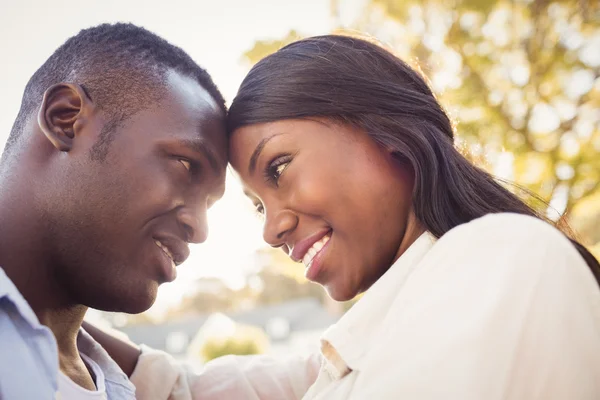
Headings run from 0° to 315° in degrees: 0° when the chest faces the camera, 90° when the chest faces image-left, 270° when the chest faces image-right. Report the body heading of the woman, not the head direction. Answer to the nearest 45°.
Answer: approximately 90°

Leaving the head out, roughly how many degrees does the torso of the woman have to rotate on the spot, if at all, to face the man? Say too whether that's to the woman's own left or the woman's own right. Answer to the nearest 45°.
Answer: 0° — they already face them

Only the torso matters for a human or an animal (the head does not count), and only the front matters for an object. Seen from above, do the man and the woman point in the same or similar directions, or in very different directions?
very different directions

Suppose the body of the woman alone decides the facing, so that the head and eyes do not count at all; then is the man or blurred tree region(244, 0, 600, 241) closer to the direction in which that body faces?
the man

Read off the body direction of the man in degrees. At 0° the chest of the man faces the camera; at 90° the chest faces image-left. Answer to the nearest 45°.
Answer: approximately 270°

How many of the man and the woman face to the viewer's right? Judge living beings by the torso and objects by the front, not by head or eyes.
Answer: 1
